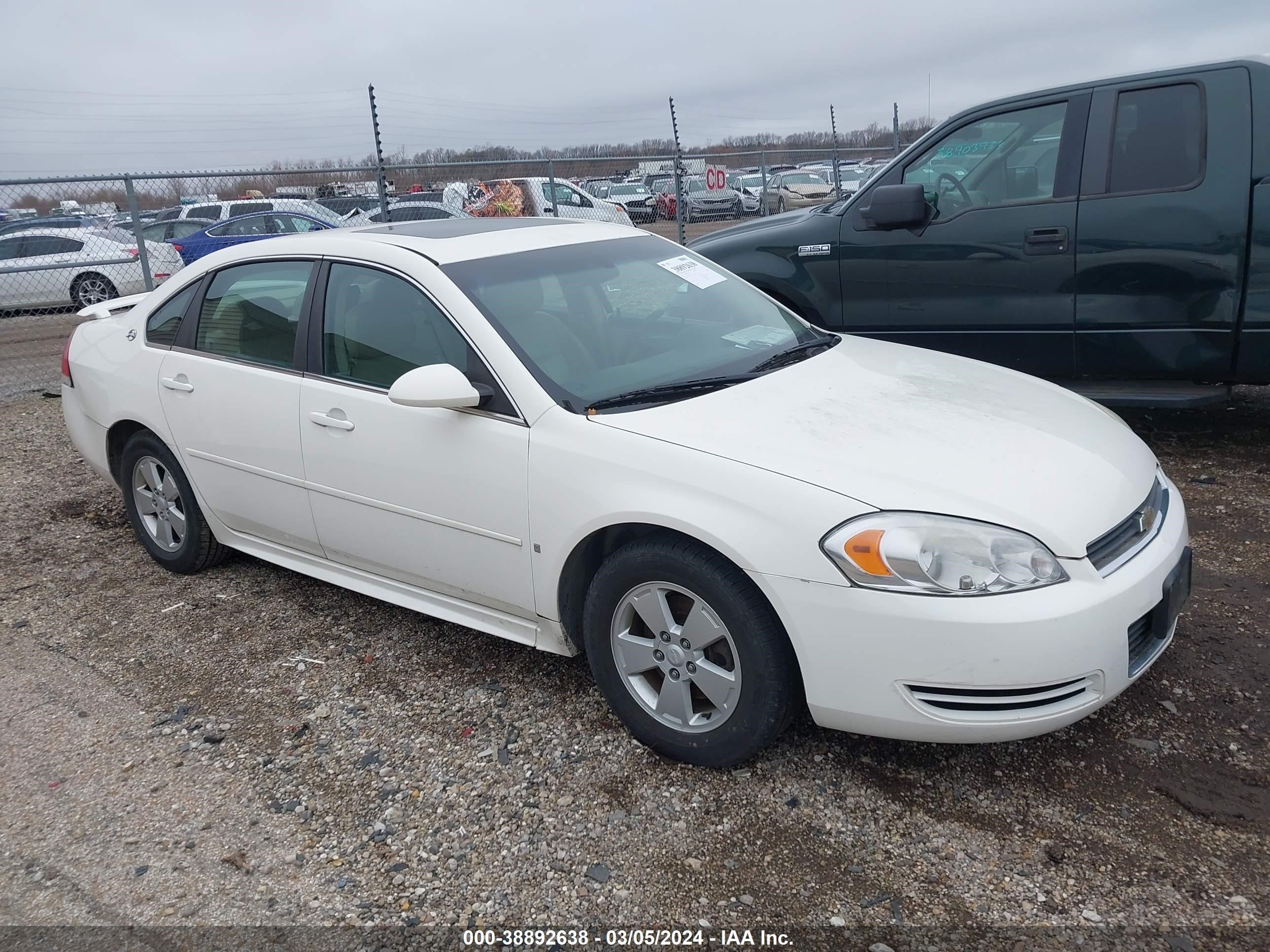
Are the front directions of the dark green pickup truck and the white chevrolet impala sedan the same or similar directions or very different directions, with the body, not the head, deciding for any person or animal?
very different directions

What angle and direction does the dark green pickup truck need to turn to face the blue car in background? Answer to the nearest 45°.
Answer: approximately 45° to its right

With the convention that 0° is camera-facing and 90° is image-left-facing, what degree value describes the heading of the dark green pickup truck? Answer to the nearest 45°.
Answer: approximately 90°

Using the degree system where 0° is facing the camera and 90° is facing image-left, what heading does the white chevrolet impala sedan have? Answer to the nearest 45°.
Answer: approximately 315°

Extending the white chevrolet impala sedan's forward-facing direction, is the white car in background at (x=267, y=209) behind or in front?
behind

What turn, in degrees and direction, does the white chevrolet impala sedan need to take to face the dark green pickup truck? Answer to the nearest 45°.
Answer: approximately 90° to its left

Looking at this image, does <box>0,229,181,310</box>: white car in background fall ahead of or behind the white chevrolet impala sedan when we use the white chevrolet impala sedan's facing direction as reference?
behind

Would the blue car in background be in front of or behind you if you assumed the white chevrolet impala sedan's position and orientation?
behind

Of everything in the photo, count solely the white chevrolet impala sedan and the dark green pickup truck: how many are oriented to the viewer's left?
1
